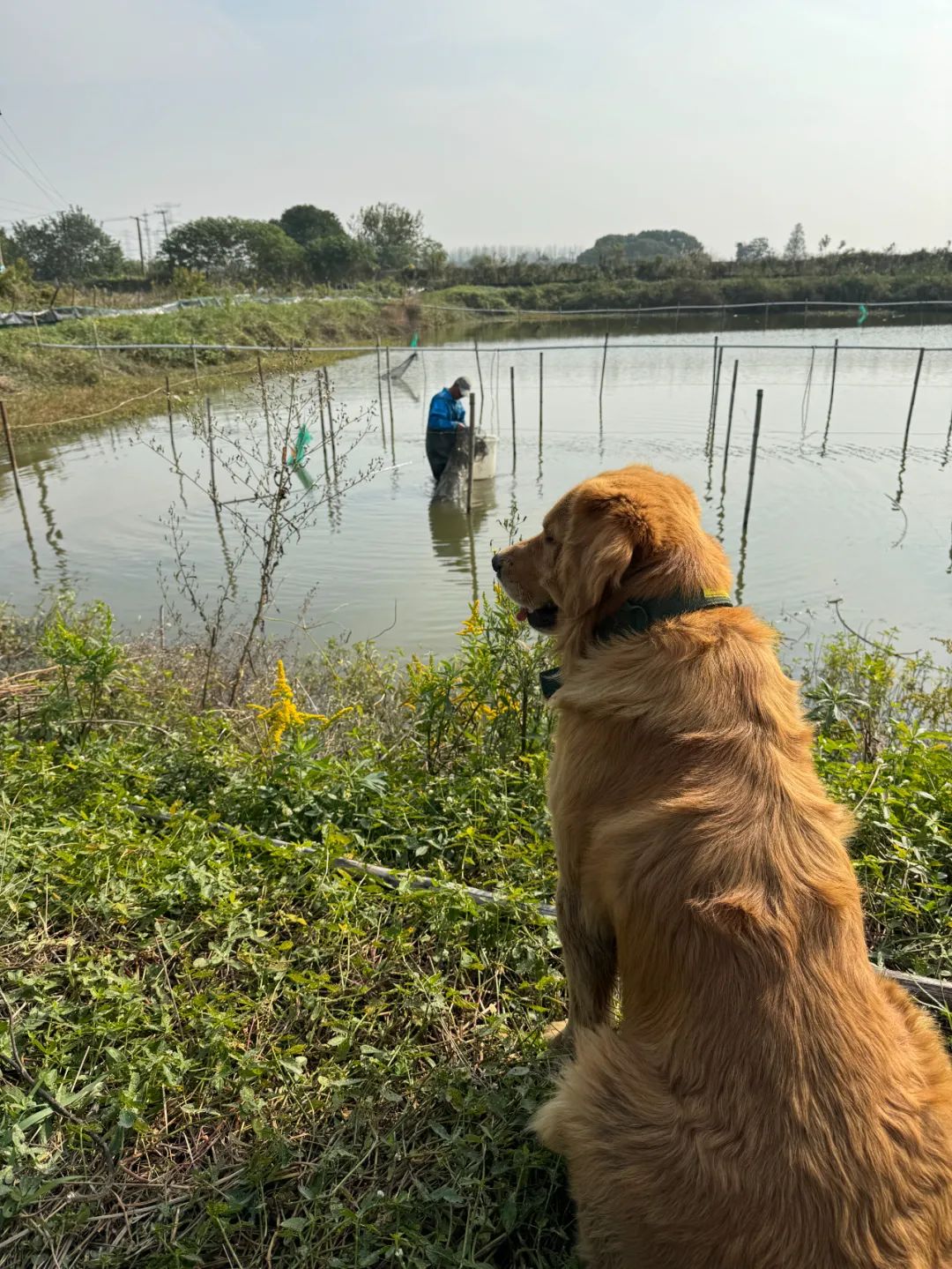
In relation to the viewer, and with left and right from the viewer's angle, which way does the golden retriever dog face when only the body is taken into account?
facing away from the viewer and to the left of the viewer
